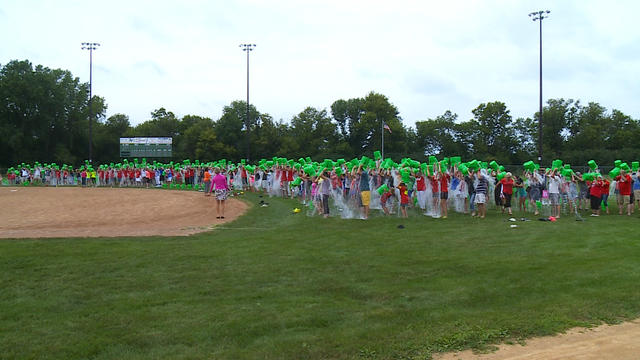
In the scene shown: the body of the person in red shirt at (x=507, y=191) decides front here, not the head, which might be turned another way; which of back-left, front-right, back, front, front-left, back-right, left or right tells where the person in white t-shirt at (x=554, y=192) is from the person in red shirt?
left

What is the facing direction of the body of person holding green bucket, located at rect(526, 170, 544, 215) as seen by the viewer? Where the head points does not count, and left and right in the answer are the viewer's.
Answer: facing the viewer and to the left of the viewer

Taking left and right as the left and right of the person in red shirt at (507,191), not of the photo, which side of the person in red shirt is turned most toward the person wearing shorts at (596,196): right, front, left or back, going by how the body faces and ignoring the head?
left

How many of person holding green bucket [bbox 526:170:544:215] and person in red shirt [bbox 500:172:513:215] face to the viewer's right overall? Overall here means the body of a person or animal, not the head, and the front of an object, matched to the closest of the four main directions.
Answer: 0

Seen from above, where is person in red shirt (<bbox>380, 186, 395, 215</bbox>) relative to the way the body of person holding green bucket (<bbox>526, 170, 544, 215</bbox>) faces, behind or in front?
in front

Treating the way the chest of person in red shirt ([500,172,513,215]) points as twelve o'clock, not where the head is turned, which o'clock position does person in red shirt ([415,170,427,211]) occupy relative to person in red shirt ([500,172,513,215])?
person in red shirt ([415,170,427,211]) is roughly at 3 o'clock from person in red shirt ([500,172,513,215]).

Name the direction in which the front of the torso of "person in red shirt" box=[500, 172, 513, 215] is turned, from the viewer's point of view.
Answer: toward the camera

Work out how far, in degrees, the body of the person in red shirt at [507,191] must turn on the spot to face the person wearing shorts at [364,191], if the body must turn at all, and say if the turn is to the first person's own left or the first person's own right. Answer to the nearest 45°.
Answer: approximately 45° to the first person's own right

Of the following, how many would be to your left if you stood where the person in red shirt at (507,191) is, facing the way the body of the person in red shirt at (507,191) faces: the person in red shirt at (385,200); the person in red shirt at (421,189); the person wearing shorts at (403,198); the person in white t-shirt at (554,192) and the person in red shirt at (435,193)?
1
